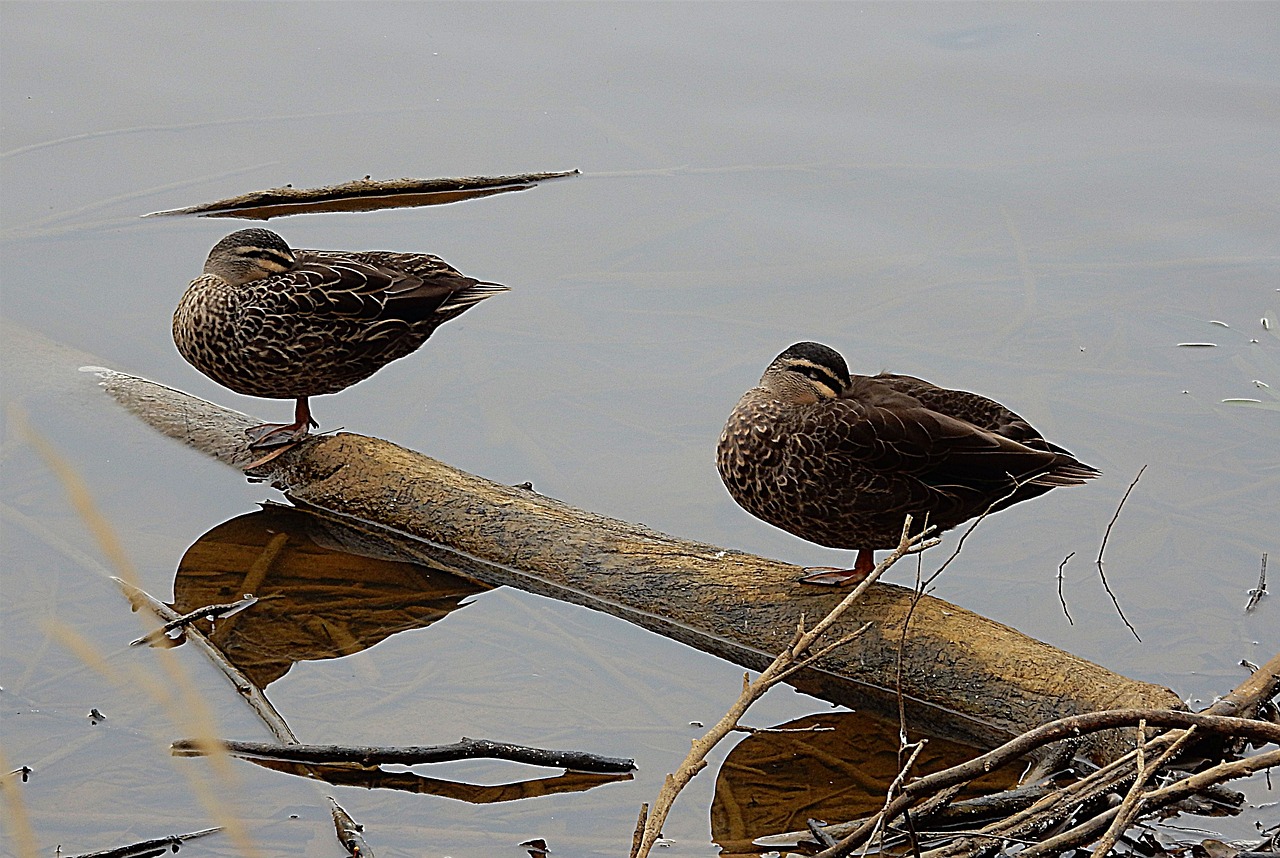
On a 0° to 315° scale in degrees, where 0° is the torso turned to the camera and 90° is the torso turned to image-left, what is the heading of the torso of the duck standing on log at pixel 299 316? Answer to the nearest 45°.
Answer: approximately 90°

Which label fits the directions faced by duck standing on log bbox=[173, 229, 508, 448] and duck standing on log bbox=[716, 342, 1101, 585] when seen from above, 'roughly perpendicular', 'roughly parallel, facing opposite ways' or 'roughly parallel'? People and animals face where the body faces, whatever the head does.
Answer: roughly parallel

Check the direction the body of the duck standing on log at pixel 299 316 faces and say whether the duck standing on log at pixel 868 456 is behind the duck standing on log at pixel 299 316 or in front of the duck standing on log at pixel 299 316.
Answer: behind

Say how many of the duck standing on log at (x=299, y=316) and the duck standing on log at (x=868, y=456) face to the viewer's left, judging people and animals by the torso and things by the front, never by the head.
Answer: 2

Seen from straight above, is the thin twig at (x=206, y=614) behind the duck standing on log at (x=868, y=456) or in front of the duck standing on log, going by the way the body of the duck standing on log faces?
in front

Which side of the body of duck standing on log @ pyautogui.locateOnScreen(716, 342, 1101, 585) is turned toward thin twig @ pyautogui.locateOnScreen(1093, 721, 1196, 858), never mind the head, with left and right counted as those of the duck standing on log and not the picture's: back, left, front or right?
left

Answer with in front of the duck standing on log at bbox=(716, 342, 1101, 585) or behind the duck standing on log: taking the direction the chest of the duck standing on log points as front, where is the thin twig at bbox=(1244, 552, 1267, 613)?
behind

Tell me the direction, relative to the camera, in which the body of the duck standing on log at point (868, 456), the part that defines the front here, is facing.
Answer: to the viewer's left

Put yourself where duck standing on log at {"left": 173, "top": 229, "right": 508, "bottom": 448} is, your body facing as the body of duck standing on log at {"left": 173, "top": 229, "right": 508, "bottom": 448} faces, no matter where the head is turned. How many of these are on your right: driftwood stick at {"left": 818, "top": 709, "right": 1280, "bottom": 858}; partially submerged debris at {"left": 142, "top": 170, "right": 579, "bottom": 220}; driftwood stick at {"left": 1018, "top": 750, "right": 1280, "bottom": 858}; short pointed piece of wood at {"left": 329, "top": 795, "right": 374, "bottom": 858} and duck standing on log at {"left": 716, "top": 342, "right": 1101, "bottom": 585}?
1

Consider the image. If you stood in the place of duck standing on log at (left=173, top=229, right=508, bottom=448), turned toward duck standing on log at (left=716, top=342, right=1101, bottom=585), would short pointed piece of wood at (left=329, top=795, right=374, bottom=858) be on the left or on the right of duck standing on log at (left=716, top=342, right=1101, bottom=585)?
right

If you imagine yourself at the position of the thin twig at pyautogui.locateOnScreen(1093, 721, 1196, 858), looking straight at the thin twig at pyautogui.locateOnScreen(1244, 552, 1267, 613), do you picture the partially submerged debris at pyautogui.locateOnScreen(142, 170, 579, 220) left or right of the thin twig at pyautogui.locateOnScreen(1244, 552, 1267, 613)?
left

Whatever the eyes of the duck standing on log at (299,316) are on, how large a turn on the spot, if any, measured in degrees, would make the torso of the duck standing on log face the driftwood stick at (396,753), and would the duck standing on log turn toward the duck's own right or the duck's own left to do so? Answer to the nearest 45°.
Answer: approximately 90° to the duck's own left
